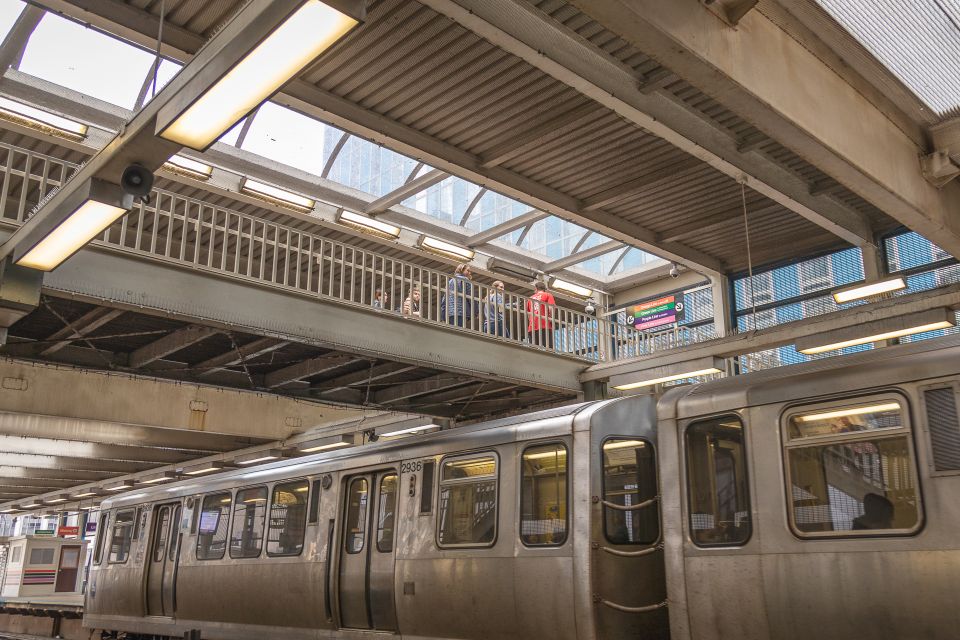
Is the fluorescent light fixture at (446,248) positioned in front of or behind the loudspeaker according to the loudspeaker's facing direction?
behind

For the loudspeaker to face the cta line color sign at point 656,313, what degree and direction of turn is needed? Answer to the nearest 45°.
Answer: approximately 135° to its left

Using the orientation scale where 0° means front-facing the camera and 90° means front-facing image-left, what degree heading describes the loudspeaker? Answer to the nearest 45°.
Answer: approximately 0°

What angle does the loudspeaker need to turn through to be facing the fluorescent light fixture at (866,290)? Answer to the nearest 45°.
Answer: approximately 90° to its left

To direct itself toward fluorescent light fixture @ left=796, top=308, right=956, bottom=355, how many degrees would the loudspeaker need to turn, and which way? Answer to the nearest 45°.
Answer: approximately 90° to its left
